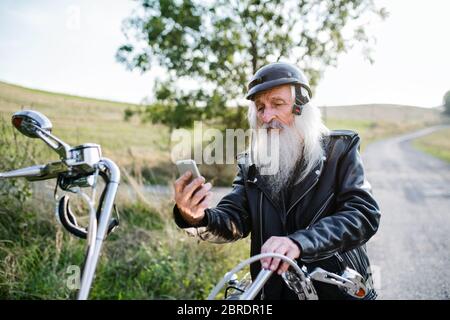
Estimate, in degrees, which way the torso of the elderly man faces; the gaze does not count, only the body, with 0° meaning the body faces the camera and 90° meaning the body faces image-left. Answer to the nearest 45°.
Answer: approximately 45°
